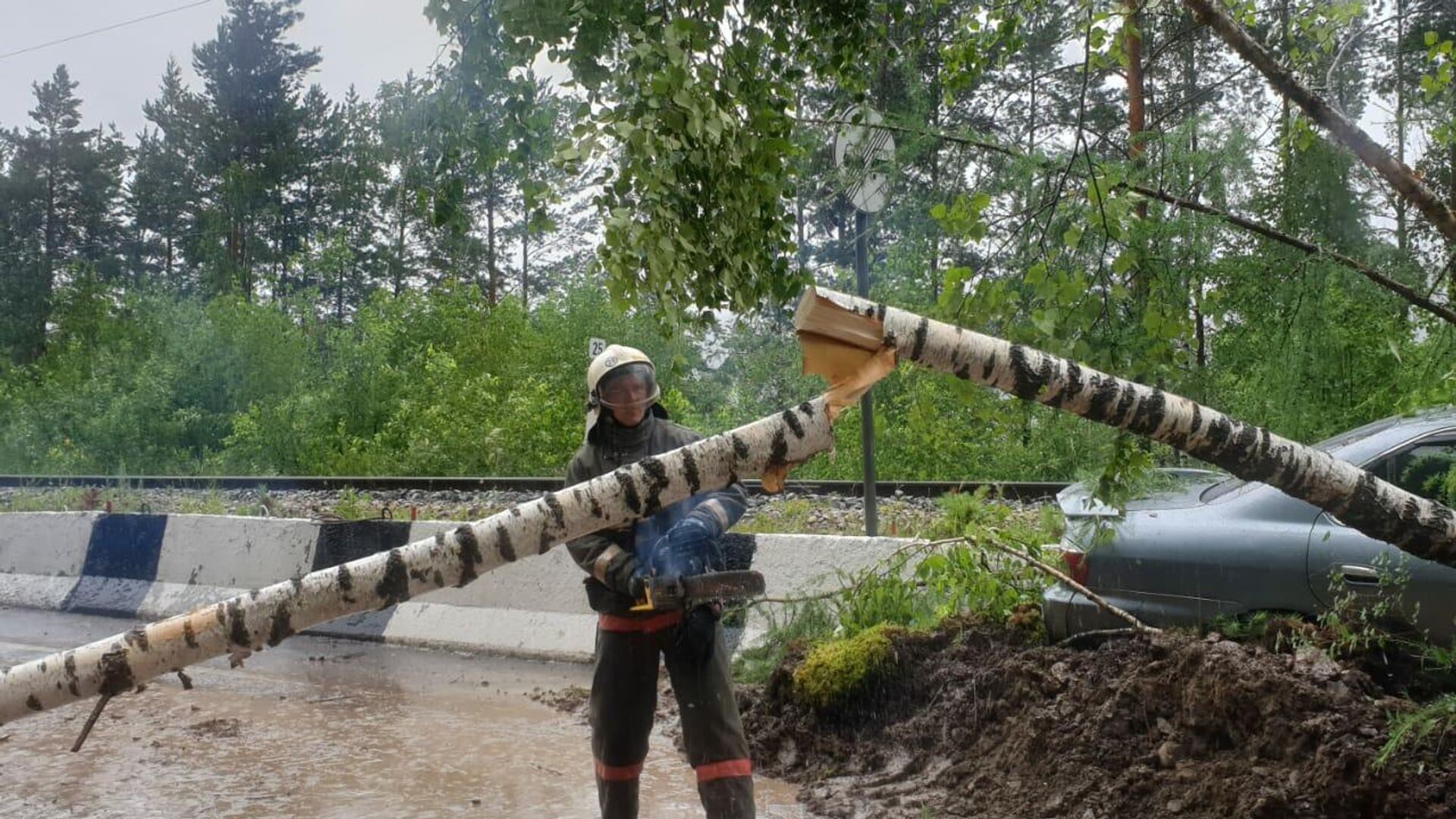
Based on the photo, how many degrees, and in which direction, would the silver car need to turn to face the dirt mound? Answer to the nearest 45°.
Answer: approximately 135° to its right

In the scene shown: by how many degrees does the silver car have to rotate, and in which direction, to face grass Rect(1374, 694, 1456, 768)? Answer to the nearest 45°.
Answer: approximately 90° to its right

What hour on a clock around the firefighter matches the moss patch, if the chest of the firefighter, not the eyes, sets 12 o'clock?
The moss patch is roughly at 7 o'clock from the firefighter.

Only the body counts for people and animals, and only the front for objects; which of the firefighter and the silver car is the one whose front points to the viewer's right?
the silver car

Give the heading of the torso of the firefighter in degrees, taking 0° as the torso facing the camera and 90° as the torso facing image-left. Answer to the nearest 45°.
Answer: approximately 0°

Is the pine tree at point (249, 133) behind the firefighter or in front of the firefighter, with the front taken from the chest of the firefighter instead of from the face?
behind

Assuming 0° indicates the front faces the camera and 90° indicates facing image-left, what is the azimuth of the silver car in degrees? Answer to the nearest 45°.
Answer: approximately 270°

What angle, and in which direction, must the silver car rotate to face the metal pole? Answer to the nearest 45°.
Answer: approximately 135° to its left

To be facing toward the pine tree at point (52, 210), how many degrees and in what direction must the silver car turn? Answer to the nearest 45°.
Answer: approximately 135° to its left

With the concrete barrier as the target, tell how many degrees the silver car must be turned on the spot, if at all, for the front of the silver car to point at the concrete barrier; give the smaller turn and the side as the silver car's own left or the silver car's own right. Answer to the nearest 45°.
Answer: approximately 180°

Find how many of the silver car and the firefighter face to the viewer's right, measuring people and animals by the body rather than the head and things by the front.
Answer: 1

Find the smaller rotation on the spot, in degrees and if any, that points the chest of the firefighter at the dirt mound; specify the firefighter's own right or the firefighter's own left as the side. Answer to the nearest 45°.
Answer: approximately 90° to the firefighter's own left
